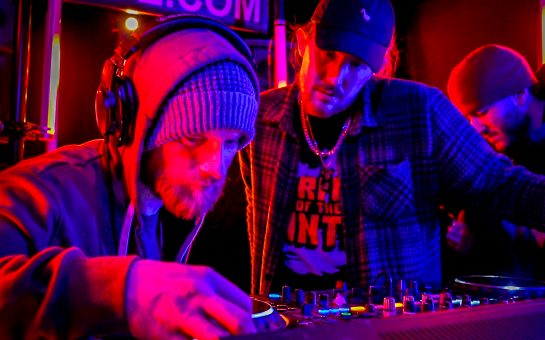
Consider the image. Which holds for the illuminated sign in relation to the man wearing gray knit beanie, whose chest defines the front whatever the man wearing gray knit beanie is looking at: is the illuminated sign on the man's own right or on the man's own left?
on the man's own left

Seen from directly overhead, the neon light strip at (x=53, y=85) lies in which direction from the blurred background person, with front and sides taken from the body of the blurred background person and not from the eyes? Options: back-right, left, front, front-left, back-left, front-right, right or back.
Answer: front

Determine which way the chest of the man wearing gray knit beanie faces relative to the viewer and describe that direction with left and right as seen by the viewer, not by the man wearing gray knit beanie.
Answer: facing the viewer and to the right of the viewer

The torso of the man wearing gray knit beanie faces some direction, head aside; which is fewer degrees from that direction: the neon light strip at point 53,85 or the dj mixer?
the dj mixer

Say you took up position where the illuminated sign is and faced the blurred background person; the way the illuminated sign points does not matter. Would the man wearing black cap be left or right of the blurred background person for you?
right

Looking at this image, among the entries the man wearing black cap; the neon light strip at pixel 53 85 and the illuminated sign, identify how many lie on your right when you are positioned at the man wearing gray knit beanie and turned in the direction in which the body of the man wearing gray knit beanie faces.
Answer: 0

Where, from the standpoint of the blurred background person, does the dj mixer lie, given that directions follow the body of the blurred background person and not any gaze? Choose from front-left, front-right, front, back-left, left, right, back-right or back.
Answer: front-left

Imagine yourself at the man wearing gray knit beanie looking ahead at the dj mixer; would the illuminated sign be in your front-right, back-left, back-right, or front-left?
back-left

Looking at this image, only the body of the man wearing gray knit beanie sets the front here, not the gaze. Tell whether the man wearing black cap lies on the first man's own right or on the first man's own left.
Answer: on the first man's own left

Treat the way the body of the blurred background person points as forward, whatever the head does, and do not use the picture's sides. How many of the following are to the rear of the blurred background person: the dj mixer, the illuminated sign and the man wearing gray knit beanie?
0

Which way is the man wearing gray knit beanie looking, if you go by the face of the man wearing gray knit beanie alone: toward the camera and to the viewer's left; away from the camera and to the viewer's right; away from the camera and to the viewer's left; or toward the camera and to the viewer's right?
toward the camera and to the viewer's right

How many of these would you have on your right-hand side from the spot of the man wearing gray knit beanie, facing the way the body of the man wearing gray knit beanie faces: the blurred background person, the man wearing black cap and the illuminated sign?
0

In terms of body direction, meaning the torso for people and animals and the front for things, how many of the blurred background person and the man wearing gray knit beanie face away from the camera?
0

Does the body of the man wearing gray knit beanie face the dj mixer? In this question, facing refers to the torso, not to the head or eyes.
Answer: yes

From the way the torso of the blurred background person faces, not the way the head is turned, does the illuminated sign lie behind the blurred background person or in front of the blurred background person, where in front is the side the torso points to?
in front

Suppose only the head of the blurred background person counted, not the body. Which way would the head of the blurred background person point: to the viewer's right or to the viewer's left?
to the viewer's left

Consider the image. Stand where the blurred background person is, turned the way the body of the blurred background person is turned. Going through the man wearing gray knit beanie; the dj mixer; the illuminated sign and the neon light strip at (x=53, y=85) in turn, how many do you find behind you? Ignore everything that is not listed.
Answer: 0

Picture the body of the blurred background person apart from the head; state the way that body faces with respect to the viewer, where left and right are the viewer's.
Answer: facing the viewer and to the left of the viewer

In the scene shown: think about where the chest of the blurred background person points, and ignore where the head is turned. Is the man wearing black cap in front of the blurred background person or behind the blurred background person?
in front
